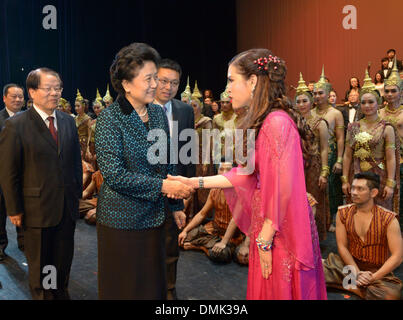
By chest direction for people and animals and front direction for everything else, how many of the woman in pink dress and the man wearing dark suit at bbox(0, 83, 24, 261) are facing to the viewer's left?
1

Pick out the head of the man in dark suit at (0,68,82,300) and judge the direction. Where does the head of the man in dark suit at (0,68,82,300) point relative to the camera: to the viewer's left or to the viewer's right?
to the viewer's right

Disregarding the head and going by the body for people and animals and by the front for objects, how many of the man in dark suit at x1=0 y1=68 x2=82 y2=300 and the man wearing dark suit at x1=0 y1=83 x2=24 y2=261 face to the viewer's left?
0

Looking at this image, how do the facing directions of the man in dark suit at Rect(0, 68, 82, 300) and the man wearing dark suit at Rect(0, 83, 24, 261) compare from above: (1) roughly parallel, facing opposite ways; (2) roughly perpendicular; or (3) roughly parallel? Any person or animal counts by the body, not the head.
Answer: roughly parallel

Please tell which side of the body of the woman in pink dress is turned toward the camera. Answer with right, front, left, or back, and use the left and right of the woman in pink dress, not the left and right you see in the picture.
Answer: left

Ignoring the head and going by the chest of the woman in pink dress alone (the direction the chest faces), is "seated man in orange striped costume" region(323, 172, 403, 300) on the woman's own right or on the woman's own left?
on the woman's own right

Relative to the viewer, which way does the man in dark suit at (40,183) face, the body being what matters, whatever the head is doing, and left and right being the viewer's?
facing the viewer and to the right of the viewer

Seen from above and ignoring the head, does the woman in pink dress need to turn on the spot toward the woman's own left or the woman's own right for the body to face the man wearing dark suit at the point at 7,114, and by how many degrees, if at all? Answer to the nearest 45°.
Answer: approximately 45° to the woman's own right

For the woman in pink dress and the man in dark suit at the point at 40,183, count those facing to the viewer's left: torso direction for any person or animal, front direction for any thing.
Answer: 1

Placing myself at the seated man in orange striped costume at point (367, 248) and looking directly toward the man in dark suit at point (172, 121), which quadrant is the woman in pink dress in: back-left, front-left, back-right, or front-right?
front-left

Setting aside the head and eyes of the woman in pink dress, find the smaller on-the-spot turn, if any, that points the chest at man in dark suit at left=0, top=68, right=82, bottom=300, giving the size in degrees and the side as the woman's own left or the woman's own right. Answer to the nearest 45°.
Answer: approximately 45° to the woman's own right
